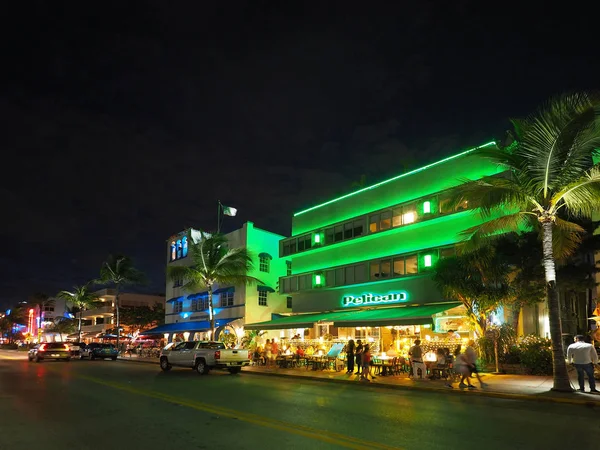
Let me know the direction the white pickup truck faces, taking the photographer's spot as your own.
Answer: facing away from the viewer and to the left of the viewer

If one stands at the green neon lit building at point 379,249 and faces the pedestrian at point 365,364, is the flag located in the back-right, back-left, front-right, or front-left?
back-right

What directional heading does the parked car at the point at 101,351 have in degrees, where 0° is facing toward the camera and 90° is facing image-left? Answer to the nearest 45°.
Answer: approximately 135°

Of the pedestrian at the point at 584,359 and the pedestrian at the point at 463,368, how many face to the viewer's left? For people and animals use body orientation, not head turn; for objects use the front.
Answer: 1
